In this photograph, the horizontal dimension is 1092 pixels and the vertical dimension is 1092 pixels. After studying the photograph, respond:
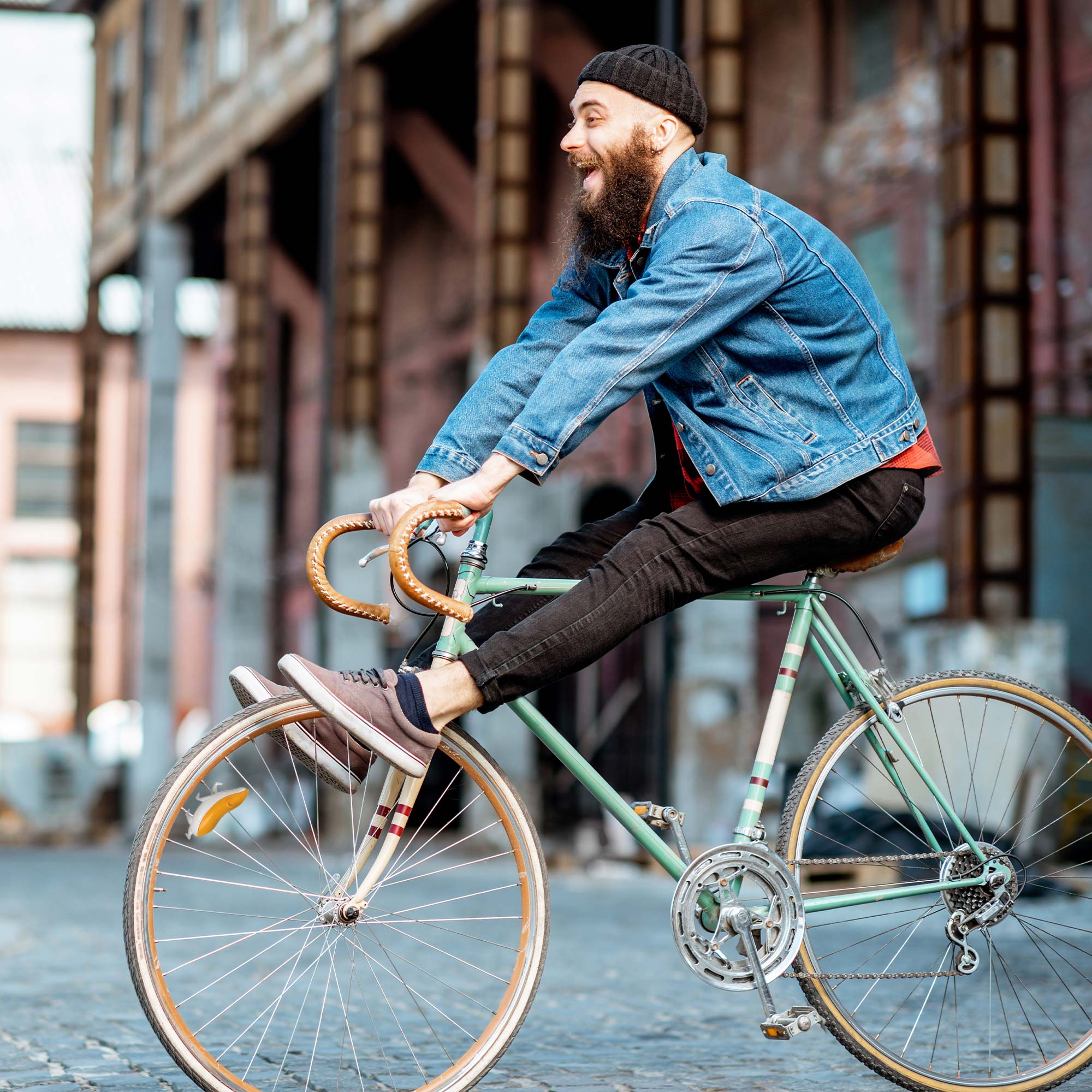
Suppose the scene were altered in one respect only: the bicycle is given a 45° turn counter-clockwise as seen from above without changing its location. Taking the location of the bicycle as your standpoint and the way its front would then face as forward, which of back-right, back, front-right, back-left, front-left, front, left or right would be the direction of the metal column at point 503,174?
back-right

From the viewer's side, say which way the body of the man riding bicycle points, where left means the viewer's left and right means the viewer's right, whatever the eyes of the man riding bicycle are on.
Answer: facing to the left of the viewer

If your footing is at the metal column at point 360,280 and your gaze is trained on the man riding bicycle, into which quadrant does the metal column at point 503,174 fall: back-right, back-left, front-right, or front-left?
front-left

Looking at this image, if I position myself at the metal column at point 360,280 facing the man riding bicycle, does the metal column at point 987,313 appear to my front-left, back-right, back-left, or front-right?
front-left

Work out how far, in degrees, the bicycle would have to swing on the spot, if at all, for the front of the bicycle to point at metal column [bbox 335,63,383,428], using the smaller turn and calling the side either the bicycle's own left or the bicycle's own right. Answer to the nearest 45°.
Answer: approximately 90° to the bicycle's own right

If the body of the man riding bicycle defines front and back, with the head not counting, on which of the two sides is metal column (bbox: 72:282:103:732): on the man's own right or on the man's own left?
on the man's own right

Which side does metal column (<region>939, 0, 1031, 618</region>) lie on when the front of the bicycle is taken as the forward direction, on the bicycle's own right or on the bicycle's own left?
on the bicycle's own right

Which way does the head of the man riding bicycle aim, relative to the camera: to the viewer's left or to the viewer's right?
to the viewer's left

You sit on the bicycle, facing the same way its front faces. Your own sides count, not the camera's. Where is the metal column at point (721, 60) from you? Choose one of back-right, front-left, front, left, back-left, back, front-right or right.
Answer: right

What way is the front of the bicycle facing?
to the viewer's left

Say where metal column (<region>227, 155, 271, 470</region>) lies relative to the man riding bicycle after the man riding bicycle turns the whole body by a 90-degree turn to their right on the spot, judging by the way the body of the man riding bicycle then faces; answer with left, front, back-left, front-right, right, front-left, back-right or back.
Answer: front

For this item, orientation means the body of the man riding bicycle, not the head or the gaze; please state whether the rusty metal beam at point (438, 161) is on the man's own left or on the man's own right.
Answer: on the man's own right

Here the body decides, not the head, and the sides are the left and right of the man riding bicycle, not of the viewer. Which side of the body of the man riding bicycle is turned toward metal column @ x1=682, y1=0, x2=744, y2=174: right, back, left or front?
right
